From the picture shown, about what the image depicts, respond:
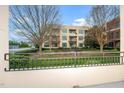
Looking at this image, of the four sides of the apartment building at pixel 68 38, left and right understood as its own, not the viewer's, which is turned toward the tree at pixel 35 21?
front

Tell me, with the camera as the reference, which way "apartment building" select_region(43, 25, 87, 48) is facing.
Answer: facing the viewer

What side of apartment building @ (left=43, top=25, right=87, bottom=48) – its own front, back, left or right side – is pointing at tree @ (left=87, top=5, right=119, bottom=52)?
left
